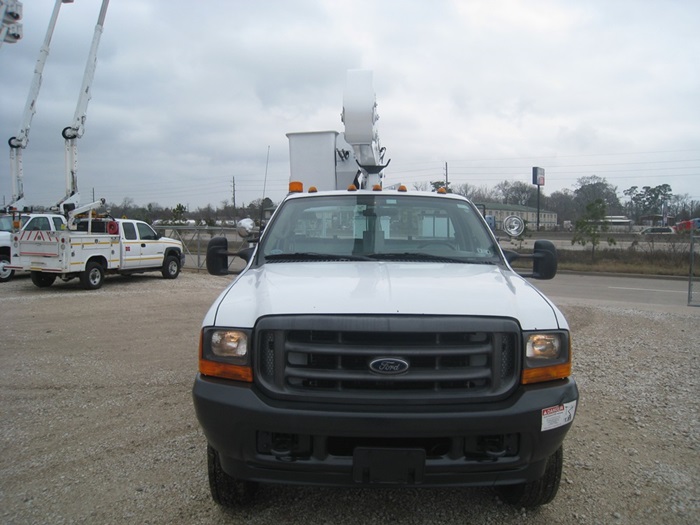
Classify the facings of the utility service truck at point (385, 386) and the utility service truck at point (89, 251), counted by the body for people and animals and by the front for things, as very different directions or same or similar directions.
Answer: very different directions

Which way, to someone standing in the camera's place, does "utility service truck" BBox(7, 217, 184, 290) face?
facing away from the viewer and to the right of the viewer

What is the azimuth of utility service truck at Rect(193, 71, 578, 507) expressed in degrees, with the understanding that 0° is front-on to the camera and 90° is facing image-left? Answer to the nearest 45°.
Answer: approximately 0°

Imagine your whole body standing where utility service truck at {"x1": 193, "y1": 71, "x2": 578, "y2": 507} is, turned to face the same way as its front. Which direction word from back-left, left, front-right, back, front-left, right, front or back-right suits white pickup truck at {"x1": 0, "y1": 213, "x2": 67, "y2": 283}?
back-right

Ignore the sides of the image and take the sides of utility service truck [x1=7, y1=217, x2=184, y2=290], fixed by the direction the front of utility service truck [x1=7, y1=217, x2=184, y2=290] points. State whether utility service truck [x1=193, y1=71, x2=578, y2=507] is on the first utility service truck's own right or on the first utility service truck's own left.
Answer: on the first utility service truck's own right

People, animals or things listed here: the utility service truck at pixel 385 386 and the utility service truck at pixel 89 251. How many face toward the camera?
1

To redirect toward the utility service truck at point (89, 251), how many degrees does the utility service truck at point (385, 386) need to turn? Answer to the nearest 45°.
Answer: approximately 135° to its right
